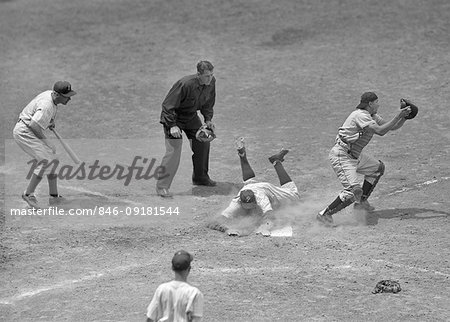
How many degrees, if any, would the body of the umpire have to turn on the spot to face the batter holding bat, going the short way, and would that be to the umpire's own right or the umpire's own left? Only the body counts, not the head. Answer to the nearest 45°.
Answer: approximately 135° to the umpire's own right

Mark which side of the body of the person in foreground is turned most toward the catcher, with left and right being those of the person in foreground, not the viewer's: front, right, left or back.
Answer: front

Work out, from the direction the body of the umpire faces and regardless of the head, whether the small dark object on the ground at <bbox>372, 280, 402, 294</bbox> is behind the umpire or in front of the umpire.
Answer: in front

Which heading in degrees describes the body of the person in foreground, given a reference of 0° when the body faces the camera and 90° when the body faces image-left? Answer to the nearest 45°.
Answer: approximately 225°

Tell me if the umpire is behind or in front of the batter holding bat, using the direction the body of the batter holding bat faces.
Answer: in front

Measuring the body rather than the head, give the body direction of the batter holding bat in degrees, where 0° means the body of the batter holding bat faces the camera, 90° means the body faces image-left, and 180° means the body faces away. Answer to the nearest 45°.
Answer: approximately 270°

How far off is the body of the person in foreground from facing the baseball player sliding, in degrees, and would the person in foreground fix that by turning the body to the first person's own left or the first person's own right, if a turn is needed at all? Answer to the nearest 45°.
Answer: approximately 45° to the first person's own left
